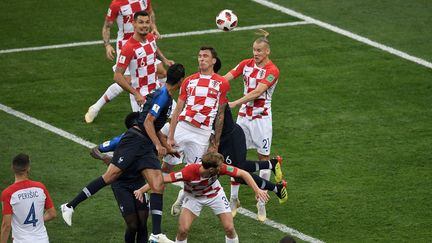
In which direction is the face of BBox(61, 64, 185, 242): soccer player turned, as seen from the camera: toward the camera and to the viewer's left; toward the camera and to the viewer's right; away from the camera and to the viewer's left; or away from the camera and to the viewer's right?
away from the camera and to the viewer's right

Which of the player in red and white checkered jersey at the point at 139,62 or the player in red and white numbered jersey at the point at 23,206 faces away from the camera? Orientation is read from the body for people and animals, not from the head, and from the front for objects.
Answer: the player in red and white numbered jersey at the point at 23,206

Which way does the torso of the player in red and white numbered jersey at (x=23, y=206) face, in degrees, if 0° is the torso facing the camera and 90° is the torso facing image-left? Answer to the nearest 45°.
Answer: approximately 180°

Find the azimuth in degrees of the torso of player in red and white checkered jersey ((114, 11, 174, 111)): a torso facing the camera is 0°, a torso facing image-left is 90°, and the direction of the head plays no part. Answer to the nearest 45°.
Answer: approximately 315°
